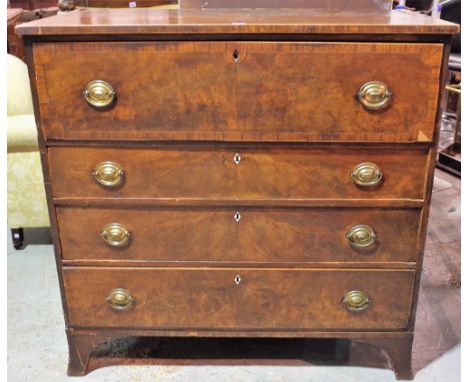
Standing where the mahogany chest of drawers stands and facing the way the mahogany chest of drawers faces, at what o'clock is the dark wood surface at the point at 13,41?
The dark wood surface is roughly at 5 o'clock from the mahogany chest of drawers.

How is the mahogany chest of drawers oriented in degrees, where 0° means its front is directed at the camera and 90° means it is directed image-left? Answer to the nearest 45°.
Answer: approximately 0°

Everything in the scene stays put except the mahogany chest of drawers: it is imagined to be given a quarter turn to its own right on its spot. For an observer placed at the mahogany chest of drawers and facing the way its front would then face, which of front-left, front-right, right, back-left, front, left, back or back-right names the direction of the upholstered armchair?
front-right

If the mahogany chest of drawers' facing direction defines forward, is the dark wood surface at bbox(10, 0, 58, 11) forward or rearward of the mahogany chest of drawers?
rearward
